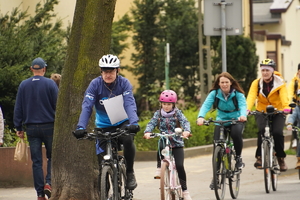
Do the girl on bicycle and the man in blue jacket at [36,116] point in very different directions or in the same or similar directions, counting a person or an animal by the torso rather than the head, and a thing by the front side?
very different directions

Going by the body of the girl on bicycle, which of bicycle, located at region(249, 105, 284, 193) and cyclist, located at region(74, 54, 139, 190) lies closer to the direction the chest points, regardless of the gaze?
the cyclist

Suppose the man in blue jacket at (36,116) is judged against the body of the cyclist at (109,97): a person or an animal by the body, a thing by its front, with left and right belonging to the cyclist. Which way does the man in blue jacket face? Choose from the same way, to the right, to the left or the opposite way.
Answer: the opposite way

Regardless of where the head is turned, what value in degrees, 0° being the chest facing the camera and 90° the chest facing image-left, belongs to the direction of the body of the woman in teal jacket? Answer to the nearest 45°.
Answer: approximately 0°

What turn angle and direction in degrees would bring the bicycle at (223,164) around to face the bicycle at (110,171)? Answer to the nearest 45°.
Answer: approximately 45° to its right

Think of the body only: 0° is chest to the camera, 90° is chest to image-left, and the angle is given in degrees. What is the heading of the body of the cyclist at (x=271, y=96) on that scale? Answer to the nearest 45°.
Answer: approximately 0°

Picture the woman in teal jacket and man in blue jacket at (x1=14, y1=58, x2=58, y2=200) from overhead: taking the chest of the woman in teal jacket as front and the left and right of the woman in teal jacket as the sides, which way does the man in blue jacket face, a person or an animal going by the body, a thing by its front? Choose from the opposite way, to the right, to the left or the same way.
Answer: the opposite way
